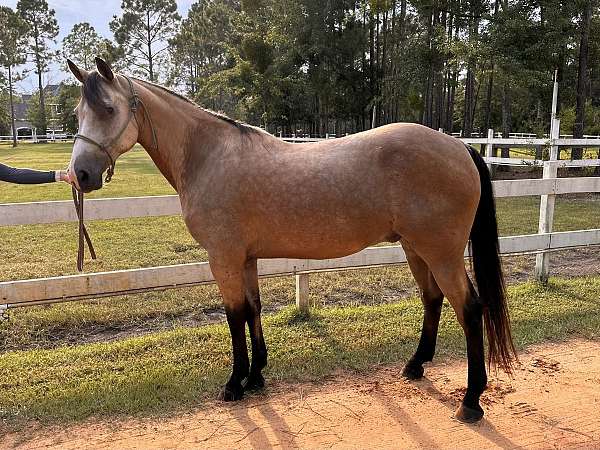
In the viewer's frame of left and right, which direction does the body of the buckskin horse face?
facing to the left of the viewer
